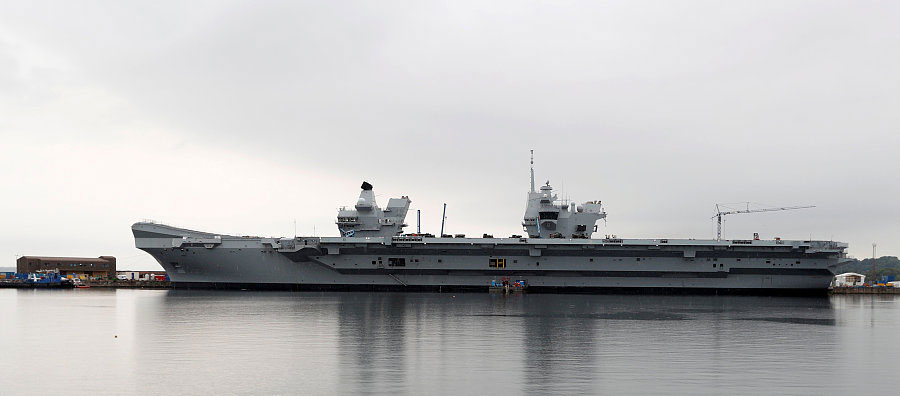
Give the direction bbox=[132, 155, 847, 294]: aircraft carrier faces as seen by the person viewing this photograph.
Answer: facing to the left of the viewer
